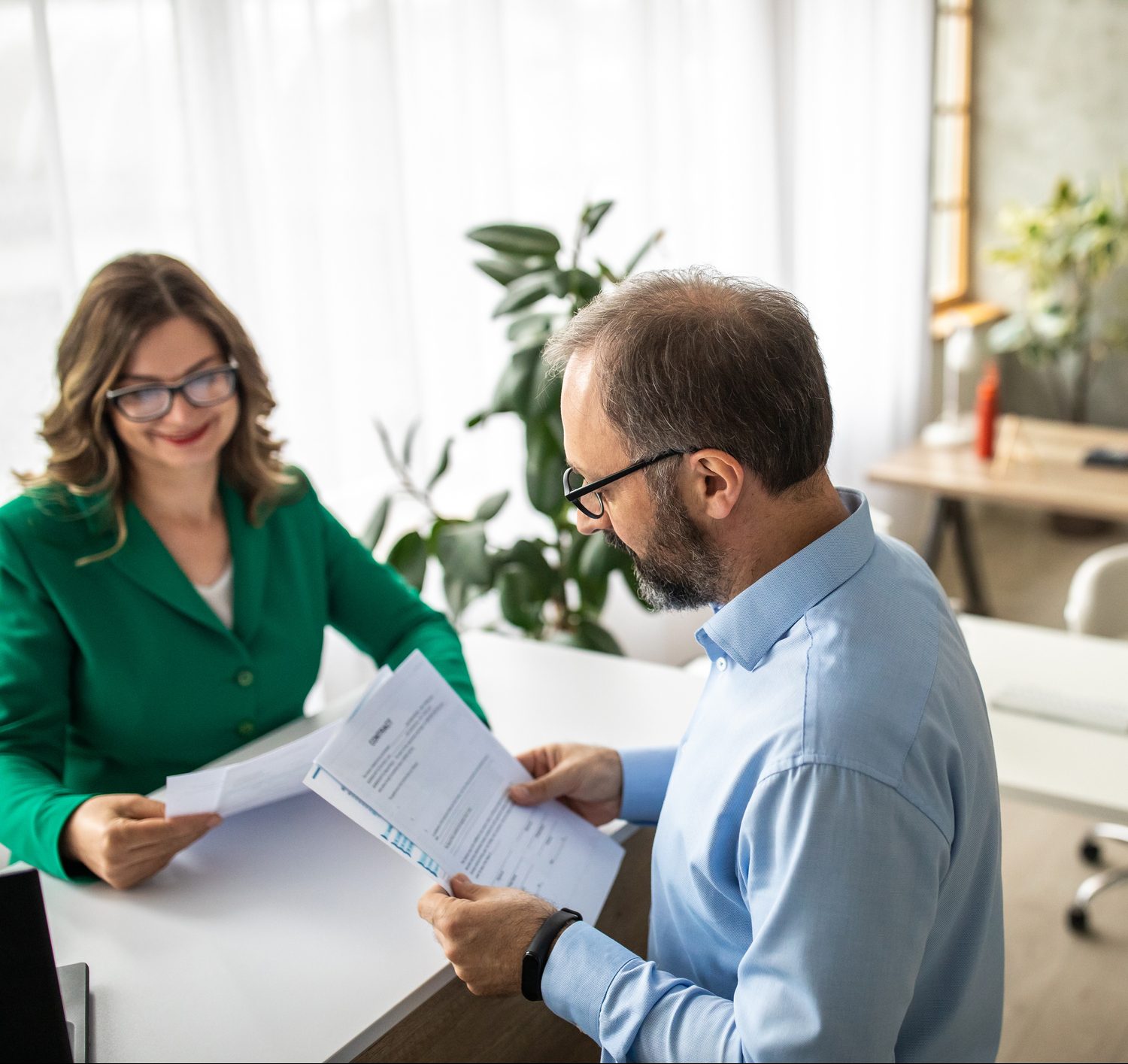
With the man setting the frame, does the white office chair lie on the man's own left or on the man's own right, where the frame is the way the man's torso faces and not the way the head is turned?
on the man's own right

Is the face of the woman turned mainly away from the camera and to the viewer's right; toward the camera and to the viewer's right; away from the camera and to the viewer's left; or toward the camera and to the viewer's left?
toward the camera and to the viewer's right

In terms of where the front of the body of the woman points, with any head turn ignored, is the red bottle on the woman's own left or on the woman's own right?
on the woman's own left

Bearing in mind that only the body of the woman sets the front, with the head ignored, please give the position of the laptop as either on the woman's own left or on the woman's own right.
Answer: on the woman's own right

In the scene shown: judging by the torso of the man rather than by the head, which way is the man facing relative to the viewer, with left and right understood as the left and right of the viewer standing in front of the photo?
facing to the left of the viewer

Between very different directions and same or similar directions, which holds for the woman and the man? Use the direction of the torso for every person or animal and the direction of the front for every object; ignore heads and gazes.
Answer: very different directions

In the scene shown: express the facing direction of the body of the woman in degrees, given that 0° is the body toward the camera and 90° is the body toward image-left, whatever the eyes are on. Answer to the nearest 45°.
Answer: approximately 315°

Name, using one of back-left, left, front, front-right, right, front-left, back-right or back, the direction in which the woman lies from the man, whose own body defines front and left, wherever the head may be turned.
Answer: front-right

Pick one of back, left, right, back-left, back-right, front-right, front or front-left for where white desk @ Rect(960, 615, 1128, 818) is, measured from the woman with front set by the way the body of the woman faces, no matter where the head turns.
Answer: front-left

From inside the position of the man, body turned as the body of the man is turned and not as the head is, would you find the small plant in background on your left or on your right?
on your right

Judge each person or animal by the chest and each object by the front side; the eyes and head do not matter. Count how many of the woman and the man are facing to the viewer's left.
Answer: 1

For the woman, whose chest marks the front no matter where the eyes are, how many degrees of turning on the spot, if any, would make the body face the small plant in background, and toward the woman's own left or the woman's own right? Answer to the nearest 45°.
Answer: approximately 90° to the woman's own left

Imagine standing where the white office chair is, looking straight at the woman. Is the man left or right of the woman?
left

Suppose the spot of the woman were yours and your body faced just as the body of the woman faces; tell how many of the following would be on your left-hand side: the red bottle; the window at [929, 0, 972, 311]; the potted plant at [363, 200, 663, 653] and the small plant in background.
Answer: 4
